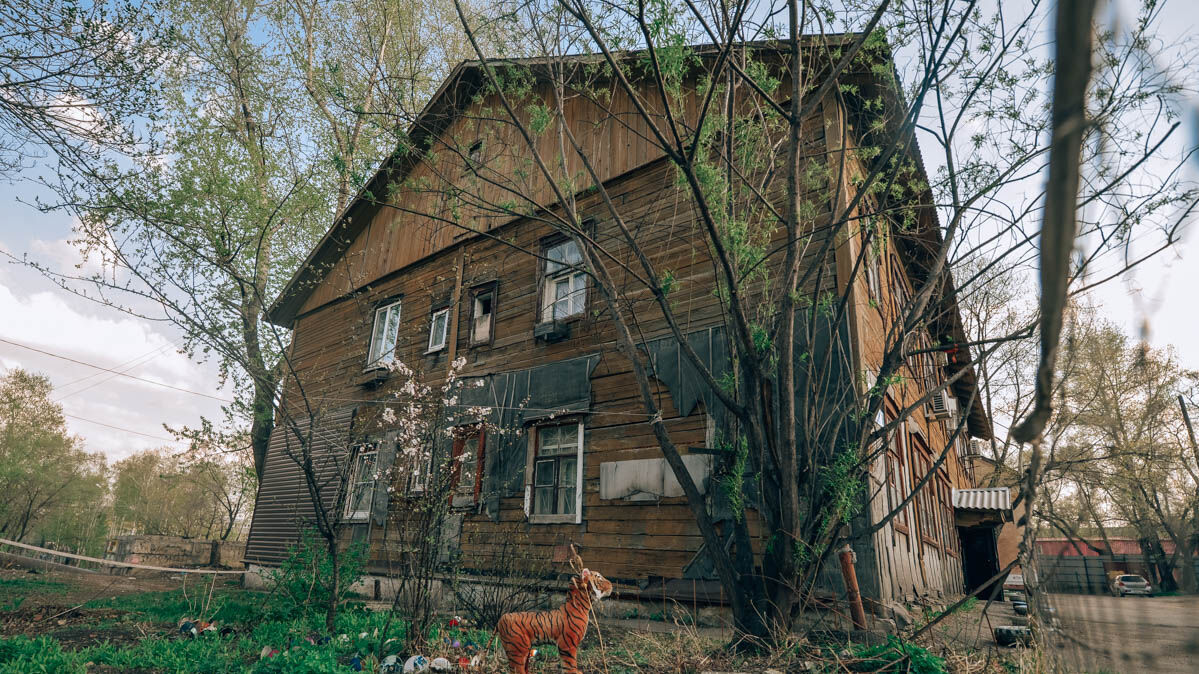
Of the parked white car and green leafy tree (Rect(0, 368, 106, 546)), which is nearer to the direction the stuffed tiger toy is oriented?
the parked white car

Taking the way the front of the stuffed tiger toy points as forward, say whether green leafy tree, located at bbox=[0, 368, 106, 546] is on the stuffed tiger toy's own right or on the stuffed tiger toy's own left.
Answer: on the stuffed tiger toy's own left

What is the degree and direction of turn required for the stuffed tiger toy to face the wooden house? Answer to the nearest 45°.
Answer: approximately 90° to its left

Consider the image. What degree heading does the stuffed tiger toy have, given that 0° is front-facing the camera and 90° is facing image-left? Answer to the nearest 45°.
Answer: approximately 270°
